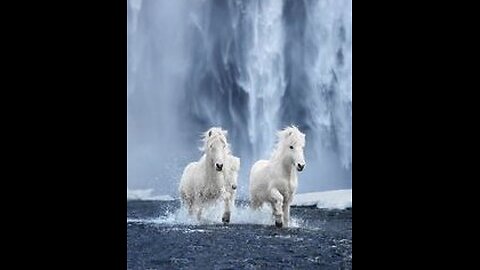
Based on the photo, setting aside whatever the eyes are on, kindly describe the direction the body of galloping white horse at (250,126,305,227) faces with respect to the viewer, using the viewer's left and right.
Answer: facing the viewer and to the right of the viewer

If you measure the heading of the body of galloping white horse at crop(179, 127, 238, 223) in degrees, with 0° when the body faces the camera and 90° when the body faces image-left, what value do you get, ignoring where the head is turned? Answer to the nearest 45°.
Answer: approximately 315°
